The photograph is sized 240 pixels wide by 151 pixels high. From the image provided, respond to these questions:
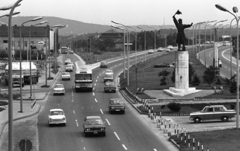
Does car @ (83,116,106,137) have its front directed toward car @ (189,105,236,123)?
no

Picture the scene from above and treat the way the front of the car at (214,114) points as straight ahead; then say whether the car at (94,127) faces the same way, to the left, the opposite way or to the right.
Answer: to the left

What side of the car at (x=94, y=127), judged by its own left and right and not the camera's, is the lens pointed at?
front
